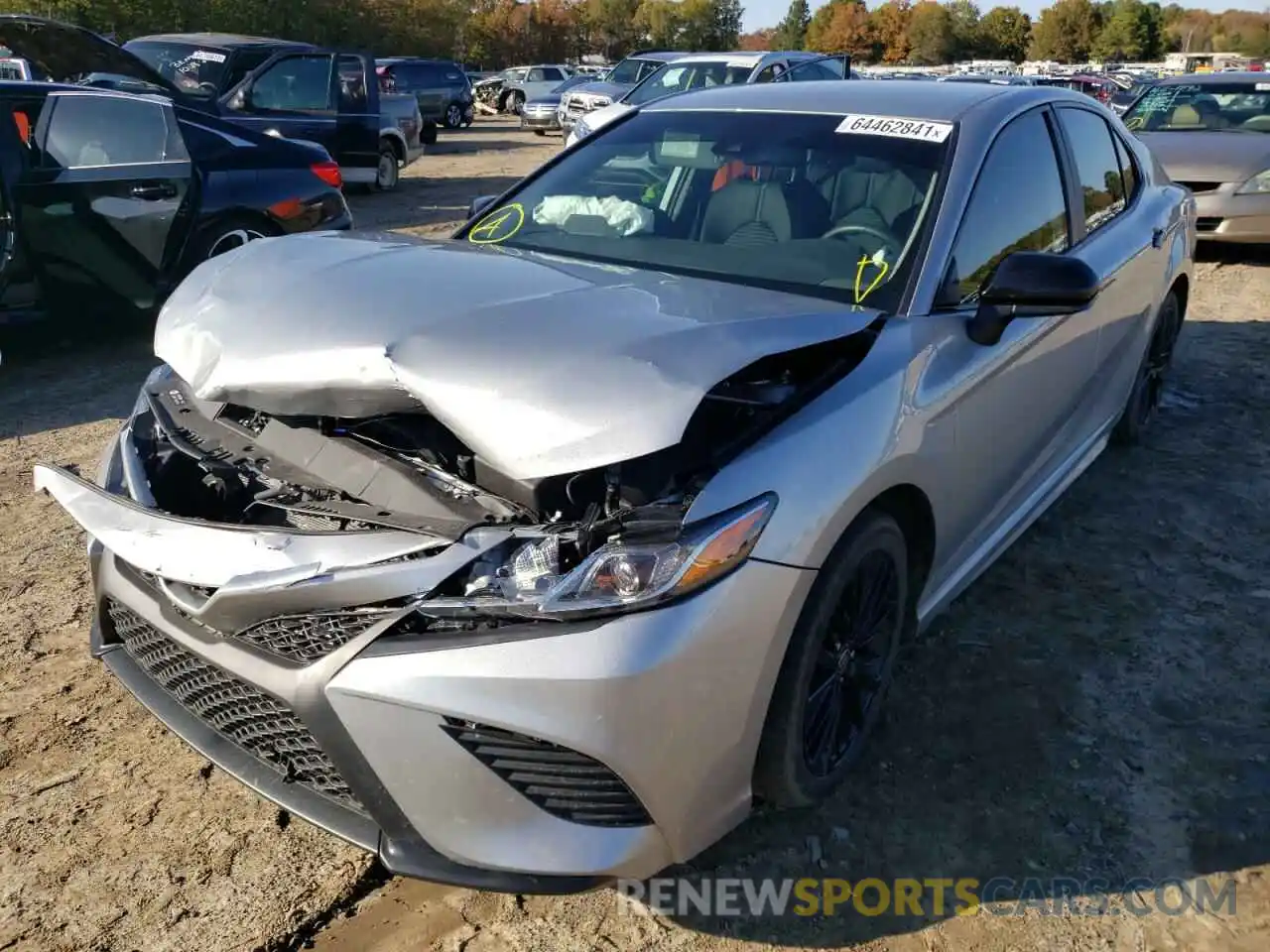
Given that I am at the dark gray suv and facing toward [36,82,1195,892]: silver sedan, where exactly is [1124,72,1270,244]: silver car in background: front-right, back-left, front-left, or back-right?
front-left

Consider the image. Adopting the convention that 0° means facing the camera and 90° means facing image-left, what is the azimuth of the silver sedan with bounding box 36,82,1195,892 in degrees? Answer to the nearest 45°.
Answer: approximately 45°

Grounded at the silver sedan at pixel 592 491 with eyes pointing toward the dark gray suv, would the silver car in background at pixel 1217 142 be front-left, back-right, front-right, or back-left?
front-right

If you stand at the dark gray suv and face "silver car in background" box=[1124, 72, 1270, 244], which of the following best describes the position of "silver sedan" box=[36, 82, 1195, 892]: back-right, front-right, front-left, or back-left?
front-right

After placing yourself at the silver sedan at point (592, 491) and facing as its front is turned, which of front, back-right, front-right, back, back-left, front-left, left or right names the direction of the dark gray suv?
back-right

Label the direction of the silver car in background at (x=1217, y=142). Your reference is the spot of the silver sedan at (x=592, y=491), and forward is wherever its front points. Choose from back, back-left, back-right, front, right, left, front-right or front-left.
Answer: back

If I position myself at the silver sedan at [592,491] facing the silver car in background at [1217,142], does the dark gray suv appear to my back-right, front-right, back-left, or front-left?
front-left
